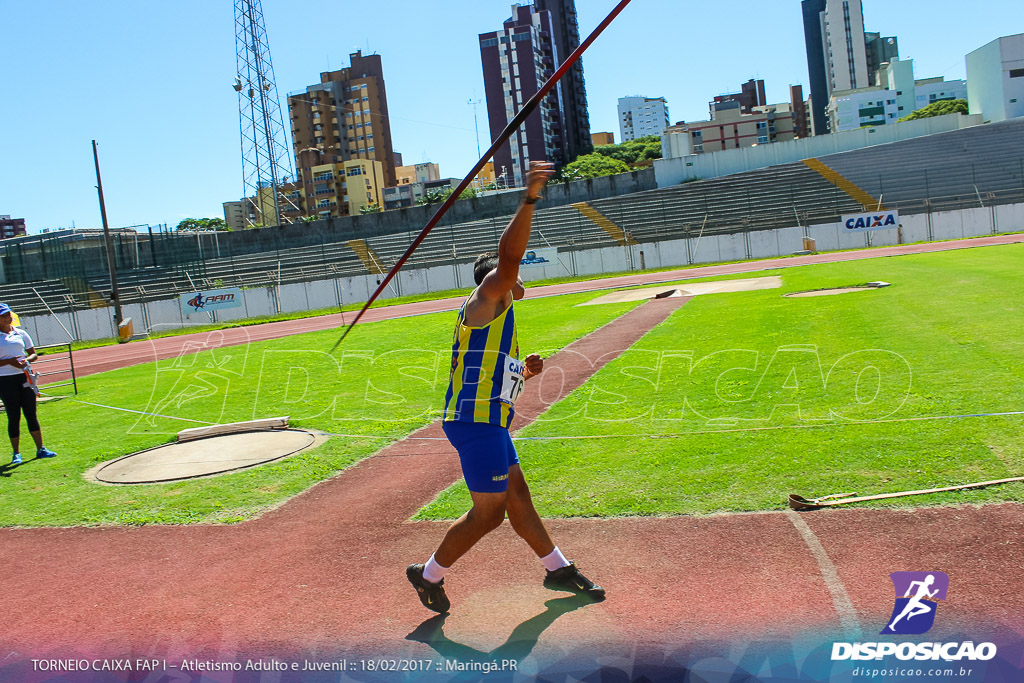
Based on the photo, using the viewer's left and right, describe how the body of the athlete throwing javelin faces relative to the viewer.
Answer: facing to the right of the viewer

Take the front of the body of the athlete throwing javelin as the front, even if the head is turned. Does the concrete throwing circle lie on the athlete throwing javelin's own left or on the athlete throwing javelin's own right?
on the athlete throwing javelin's own left

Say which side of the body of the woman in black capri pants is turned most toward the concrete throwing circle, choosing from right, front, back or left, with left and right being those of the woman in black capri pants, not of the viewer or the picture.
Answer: front

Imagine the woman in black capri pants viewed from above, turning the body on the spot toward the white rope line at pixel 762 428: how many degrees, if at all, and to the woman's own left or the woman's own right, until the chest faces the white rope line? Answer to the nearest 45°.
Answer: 0° — they already face it

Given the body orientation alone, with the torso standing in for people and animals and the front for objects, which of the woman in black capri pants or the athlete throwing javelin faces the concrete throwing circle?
the woman in black capri pants

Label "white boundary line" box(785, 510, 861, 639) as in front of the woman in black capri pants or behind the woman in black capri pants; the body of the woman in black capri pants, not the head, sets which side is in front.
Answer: in front

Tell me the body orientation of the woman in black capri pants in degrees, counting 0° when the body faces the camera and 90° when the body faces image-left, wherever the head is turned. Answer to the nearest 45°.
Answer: approximately 315°

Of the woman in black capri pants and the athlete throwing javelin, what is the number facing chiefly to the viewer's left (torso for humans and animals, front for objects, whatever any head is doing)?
0
